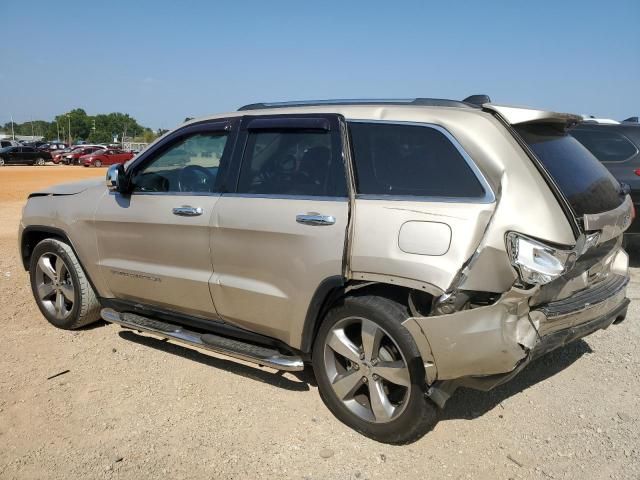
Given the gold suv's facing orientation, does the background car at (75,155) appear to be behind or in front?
in front

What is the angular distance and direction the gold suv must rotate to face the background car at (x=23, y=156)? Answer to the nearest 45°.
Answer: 0° — it already faces it

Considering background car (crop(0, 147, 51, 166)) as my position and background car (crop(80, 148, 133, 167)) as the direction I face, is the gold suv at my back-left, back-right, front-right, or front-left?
front-right

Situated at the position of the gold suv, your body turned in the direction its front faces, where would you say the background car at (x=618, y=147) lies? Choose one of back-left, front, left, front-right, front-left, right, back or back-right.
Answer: right

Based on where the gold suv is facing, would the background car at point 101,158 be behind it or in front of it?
in front

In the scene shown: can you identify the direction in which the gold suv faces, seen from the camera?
facing away from the viewer and to the left of the viewer
